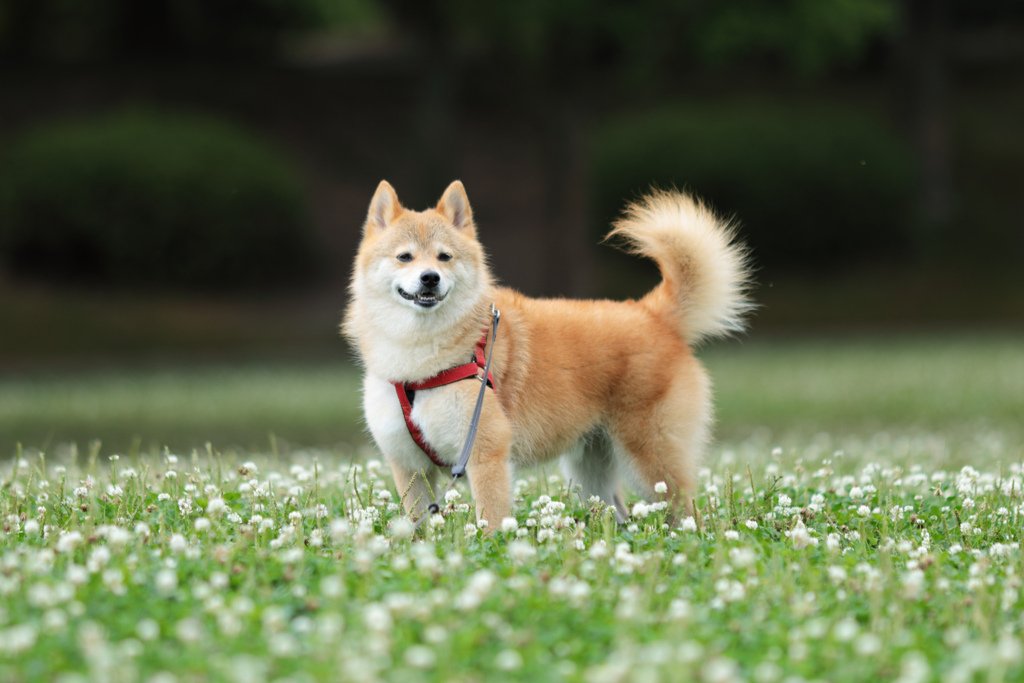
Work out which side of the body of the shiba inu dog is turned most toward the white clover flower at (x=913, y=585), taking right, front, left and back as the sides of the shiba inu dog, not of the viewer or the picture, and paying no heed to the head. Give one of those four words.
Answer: left

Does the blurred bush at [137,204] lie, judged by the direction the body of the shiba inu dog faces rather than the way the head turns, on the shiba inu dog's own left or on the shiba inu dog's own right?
on the shiba inu dog's own right

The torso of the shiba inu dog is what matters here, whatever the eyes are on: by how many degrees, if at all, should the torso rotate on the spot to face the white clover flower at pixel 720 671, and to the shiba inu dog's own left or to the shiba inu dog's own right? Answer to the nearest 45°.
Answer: approximately 45° to the shiba inu dog's own left

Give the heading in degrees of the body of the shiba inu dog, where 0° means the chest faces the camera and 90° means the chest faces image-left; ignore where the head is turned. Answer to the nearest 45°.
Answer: approximately 45°

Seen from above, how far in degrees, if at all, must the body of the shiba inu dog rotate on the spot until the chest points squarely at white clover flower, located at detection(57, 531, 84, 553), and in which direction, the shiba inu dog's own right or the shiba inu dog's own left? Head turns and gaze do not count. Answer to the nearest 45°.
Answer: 0° — it already faces it

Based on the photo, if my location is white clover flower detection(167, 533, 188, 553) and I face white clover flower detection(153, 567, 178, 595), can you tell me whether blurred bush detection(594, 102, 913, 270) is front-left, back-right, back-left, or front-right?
back-left

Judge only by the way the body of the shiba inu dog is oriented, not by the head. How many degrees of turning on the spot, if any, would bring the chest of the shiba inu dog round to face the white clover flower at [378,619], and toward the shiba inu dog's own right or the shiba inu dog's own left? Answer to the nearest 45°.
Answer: approximately 45° to the shiba inu dog's own left

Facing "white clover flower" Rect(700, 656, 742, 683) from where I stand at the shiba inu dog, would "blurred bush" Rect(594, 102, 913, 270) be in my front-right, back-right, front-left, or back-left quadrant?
back-left

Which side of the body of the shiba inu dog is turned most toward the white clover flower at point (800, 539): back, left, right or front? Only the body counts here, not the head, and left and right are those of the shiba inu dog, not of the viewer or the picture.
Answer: left

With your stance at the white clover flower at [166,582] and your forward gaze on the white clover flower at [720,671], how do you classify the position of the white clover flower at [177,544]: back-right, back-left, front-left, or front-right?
back-left
